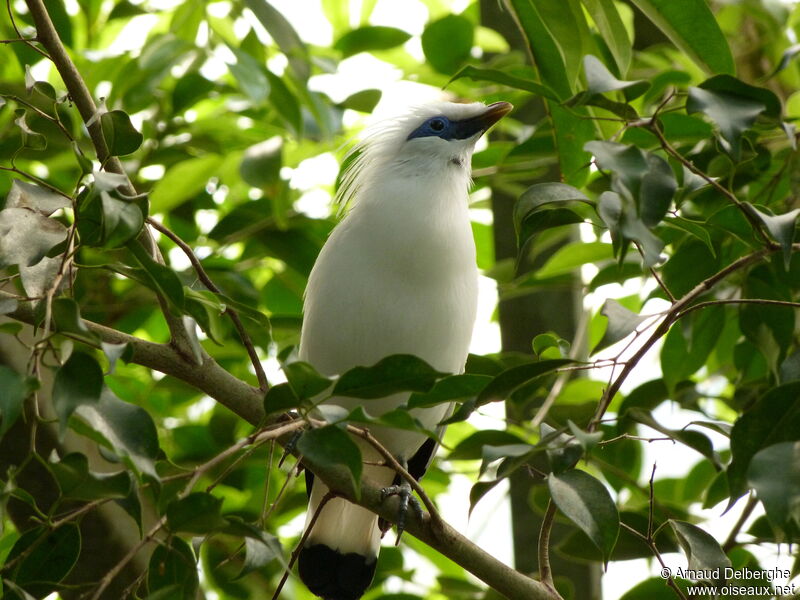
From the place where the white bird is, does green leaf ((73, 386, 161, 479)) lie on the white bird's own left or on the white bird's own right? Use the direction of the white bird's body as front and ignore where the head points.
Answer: on the white bird's own right

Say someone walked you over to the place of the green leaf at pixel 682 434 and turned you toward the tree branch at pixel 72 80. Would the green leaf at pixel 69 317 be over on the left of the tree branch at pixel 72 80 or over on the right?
left

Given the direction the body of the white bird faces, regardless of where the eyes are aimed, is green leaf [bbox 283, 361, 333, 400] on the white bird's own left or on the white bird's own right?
on the white bird's own right

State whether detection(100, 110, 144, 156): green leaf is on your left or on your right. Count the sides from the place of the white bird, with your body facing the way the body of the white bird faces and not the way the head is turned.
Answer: on your right

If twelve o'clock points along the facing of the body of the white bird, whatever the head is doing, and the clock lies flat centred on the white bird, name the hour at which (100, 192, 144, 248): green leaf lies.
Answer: The green leaf is roughly at 2 o'clock from the white bird.

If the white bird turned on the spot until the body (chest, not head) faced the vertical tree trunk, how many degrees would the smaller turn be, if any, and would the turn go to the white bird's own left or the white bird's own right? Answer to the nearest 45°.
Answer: approximately 90° to the white bird's own left

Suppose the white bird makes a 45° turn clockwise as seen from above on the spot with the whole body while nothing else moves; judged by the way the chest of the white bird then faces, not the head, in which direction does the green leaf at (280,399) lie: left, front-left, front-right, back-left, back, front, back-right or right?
front

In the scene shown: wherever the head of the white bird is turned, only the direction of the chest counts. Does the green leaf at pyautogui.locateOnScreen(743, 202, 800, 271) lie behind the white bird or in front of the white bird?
in front

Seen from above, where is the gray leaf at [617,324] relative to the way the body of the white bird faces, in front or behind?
in front

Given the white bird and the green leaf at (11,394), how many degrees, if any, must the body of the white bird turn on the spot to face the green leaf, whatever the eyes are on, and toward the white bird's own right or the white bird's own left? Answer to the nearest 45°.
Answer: approximately 45° to the white bird's own right

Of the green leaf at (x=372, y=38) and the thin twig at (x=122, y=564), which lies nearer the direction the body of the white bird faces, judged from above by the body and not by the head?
the thin twig

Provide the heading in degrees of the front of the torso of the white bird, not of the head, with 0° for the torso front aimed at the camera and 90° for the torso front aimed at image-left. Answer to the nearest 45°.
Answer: approximately 315°
